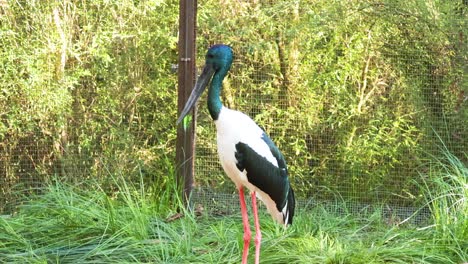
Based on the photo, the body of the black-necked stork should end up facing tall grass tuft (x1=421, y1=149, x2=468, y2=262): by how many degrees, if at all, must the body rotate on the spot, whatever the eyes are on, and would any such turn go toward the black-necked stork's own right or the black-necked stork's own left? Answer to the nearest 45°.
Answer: approximately 180°

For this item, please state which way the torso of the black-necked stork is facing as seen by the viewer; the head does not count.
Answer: to the viewer's left

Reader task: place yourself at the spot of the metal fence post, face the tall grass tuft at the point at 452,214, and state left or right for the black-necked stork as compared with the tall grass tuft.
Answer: right

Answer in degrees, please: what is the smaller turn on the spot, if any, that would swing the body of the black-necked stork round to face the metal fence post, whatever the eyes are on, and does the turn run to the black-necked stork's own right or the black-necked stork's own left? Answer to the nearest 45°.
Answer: approximately 90° to the black-necked stork's own right

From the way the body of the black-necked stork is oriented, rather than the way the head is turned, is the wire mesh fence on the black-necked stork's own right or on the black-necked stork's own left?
on the black-necked stork's own right

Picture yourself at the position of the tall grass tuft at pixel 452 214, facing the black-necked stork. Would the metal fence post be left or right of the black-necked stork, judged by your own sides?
right

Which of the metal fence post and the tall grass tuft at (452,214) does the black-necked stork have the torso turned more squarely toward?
the metal fence post
